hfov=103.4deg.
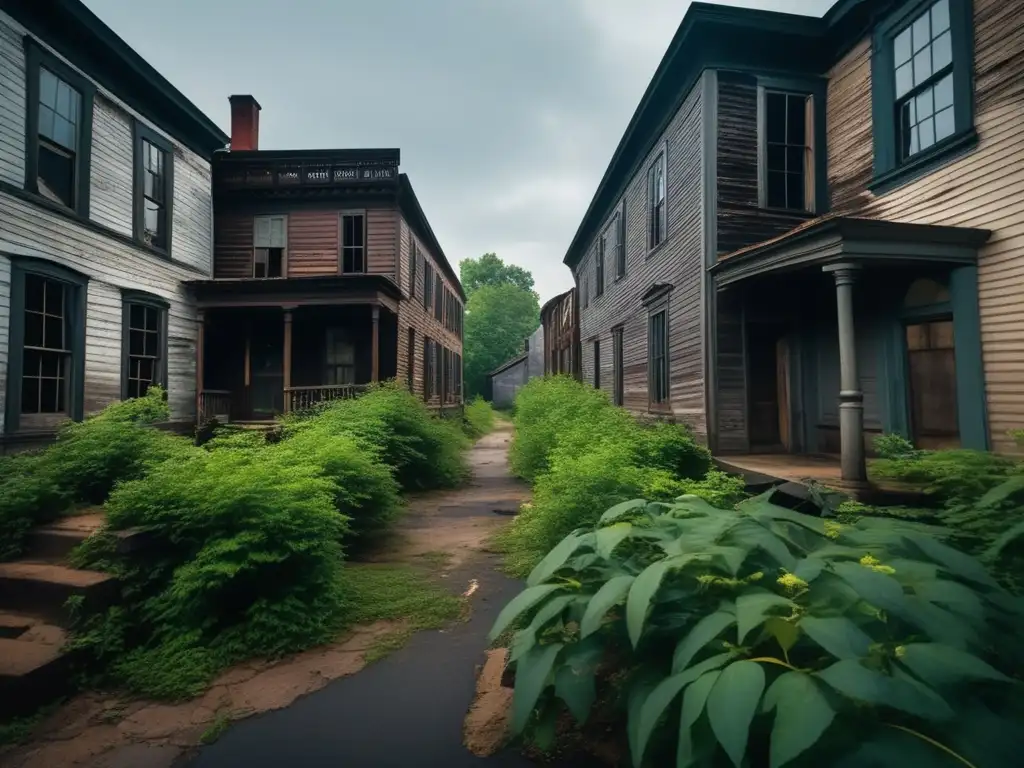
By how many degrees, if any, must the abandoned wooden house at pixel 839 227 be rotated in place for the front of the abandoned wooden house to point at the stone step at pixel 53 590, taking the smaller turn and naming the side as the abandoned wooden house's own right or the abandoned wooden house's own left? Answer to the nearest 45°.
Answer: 0° — it already faces it

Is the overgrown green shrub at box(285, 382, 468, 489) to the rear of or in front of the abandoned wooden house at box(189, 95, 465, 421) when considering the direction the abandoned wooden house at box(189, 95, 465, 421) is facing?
in front

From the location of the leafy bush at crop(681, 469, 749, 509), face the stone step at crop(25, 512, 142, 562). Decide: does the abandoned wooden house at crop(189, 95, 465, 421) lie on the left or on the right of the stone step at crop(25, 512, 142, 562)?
right

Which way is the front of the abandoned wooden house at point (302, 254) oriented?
toward the camera

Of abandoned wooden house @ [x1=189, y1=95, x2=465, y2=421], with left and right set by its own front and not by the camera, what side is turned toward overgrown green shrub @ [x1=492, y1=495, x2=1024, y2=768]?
front

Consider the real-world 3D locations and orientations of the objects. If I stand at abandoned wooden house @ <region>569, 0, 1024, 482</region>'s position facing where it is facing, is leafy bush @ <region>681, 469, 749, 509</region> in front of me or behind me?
in front

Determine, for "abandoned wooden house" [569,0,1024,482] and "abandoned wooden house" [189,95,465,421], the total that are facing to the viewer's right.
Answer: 0

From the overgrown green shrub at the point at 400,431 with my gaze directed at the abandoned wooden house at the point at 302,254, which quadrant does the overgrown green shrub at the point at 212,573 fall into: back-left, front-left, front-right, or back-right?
back-left

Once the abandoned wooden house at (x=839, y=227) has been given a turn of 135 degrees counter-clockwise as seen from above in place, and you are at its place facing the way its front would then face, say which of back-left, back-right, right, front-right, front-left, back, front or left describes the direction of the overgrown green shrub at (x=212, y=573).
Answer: back-right

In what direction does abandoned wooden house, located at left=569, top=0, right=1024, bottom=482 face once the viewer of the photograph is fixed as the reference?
facing the viewer and to the left of the viewer

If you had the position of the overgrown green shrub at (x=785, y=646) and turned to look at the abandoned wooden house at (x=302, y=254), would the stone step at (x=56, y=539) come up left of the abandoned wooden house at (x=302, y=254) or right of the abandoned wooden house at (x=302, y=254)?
left

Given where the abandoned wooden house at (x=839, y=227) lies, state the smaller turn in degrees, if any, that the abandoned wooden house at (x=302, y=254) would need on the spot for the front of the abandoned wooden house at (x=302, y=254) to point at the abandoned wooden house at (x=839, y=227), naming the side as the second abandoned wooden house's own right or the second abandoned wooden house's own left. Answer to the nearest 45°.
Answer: approximately 45° to the second abandoned wooden house's own left

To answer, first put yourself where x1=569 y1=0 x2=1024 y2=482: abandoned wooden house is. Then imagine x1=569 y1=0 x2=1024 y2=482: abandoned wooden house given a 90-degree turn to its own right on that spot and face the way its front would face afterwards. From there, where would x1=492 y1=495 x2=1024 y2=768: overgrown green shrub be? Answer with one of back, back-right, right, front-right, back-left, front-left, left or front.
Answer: back-left

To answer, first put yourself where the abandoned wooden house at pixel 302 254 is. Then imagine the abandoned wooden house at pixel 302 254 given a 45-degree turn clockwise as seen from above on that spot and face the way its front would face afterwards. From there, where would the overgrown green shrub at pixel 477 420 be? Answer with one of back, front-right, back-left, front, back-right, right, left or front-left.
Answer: back
